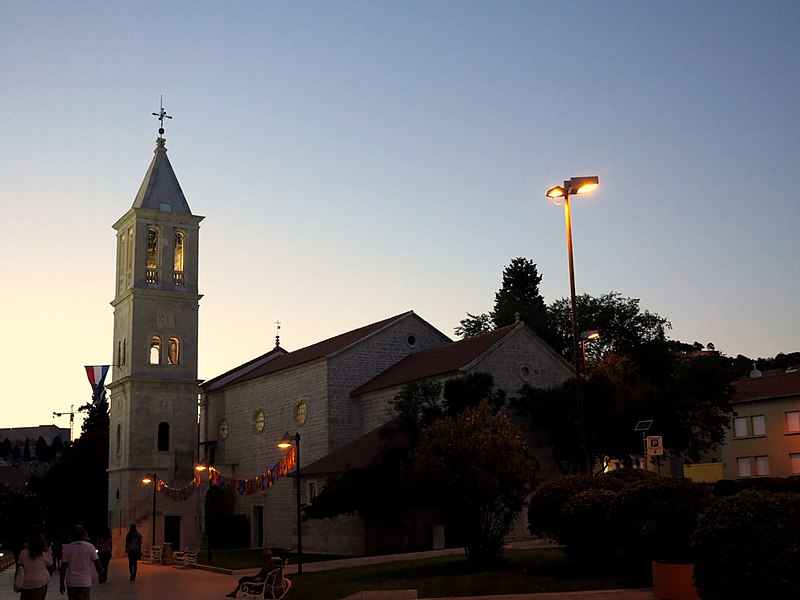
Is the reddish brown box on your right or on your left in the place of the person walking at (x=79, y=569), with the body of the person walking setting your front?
on your right

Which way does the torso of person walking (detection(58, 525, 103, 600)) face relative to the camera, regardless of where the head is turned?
away from the camera

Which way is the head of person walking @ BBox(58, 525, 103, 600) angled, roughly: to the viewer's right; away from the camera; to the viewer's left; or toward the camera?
away from the camera

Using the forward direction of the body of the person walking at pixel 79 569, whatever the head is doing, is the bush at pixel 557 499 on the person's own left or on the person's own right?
on the person's own right

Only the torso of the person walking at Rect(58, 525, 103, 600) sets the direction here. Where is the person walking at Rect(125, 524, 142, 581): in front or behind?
in front
